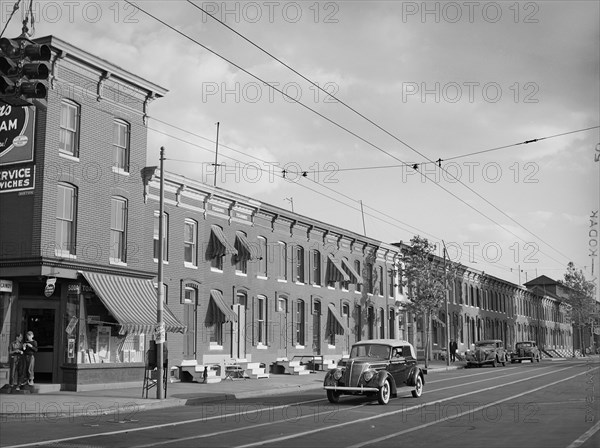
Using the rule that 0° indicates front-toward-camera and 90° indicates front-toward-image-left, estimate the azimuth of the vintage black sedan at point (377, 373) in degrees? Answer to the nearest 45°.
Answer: approximately 45°

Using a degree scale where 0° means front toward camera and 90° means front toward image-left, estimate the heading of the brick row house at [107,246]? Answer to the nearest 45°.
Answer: approximately 315°

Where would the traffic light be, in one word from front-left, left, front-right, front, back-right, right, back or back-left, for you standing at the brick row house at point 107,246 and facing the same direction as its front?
front-right

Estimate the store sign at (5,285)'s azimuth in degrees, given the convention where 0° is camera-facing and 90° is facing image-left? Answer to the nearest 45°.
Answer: approximately 0°

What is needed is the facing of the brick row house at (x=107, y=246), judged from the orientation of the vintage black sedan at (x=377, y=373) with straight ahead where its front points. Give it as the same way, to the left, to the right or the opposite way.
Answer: to the left
